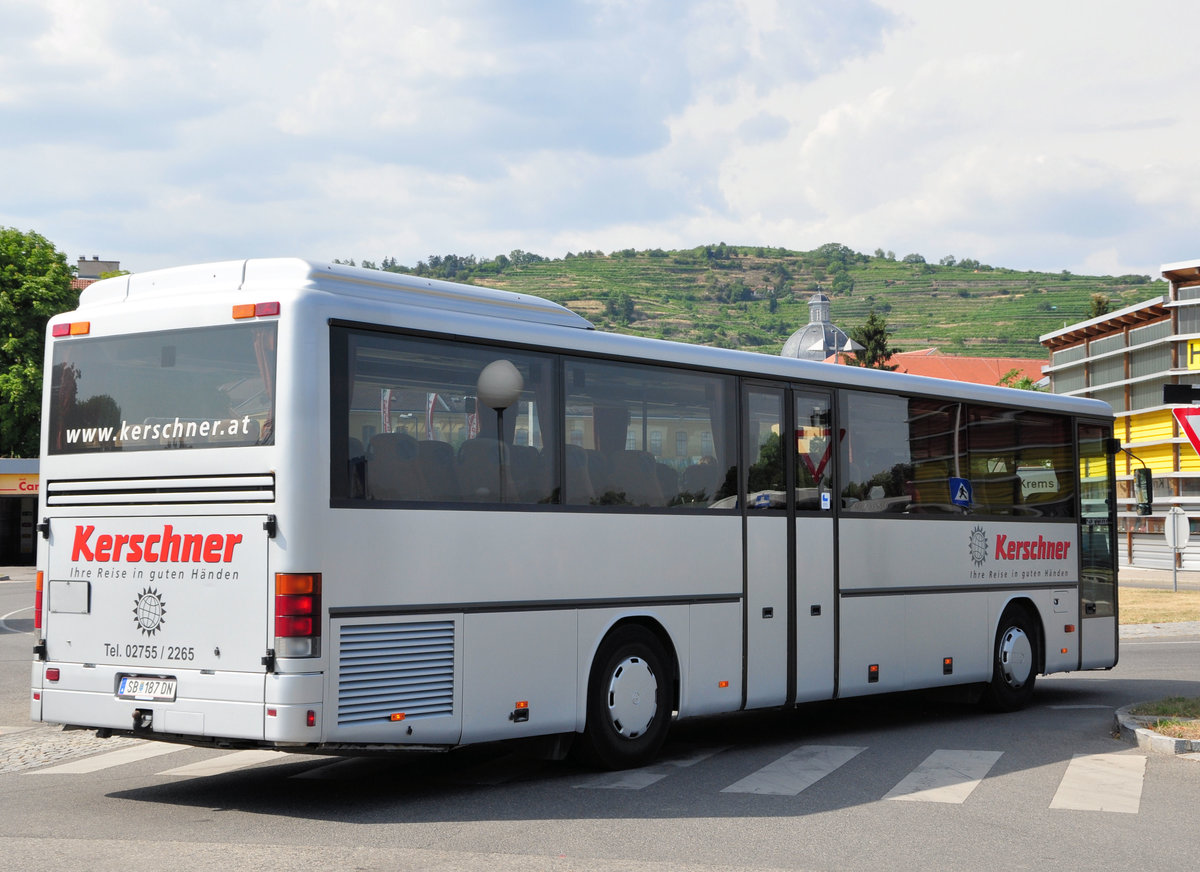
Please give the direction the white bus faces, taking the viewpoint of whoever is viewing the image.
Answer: facing away from the viewer and to the right of the viewer

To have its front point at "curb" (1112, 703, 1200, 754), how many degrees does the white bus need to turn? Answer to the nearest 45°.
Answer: approximately 45° to its right
